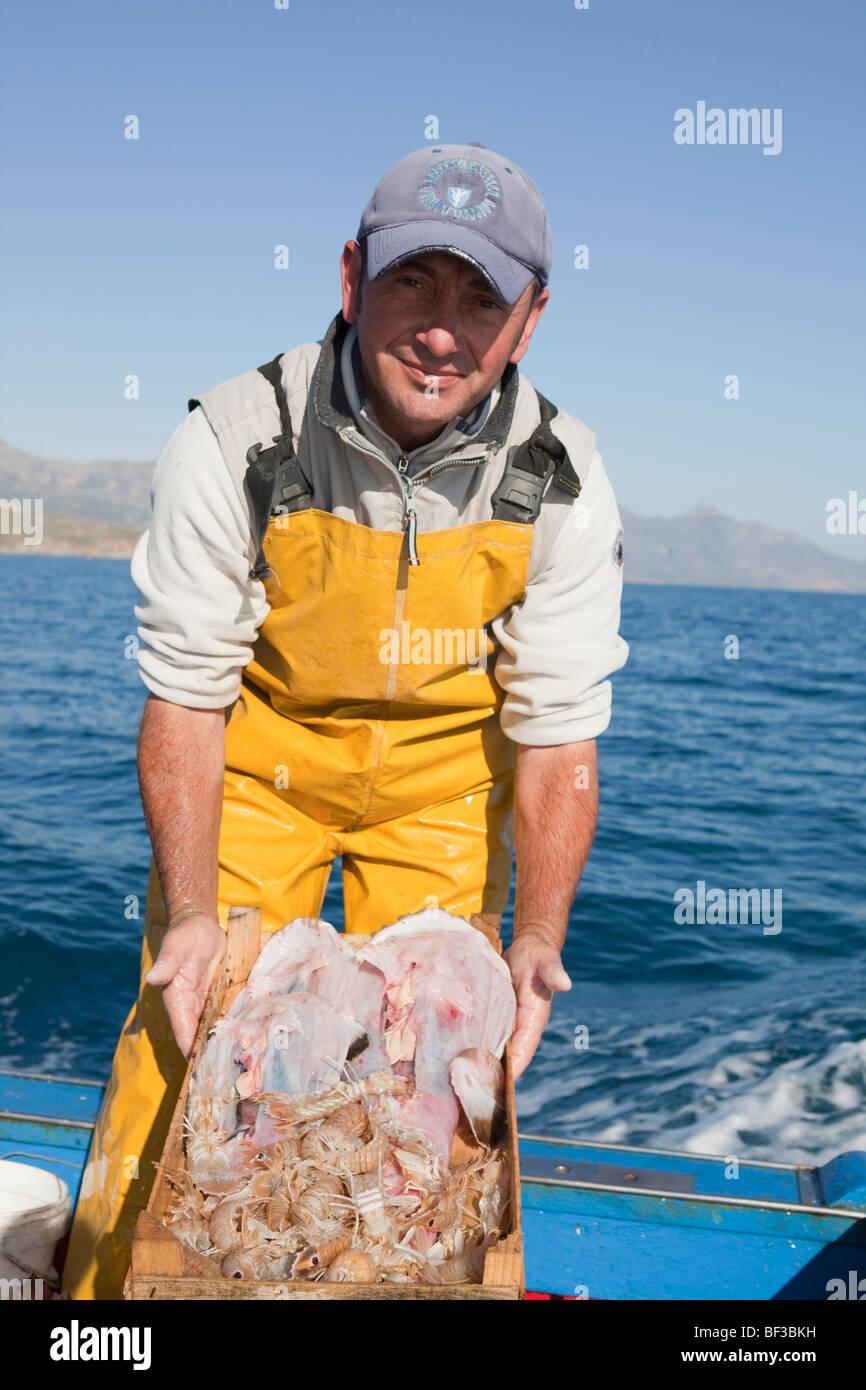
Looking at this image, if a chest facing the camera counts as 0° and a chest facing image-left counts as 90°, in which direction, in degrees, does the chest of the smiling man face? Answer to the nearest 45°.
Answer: approximately 0°
